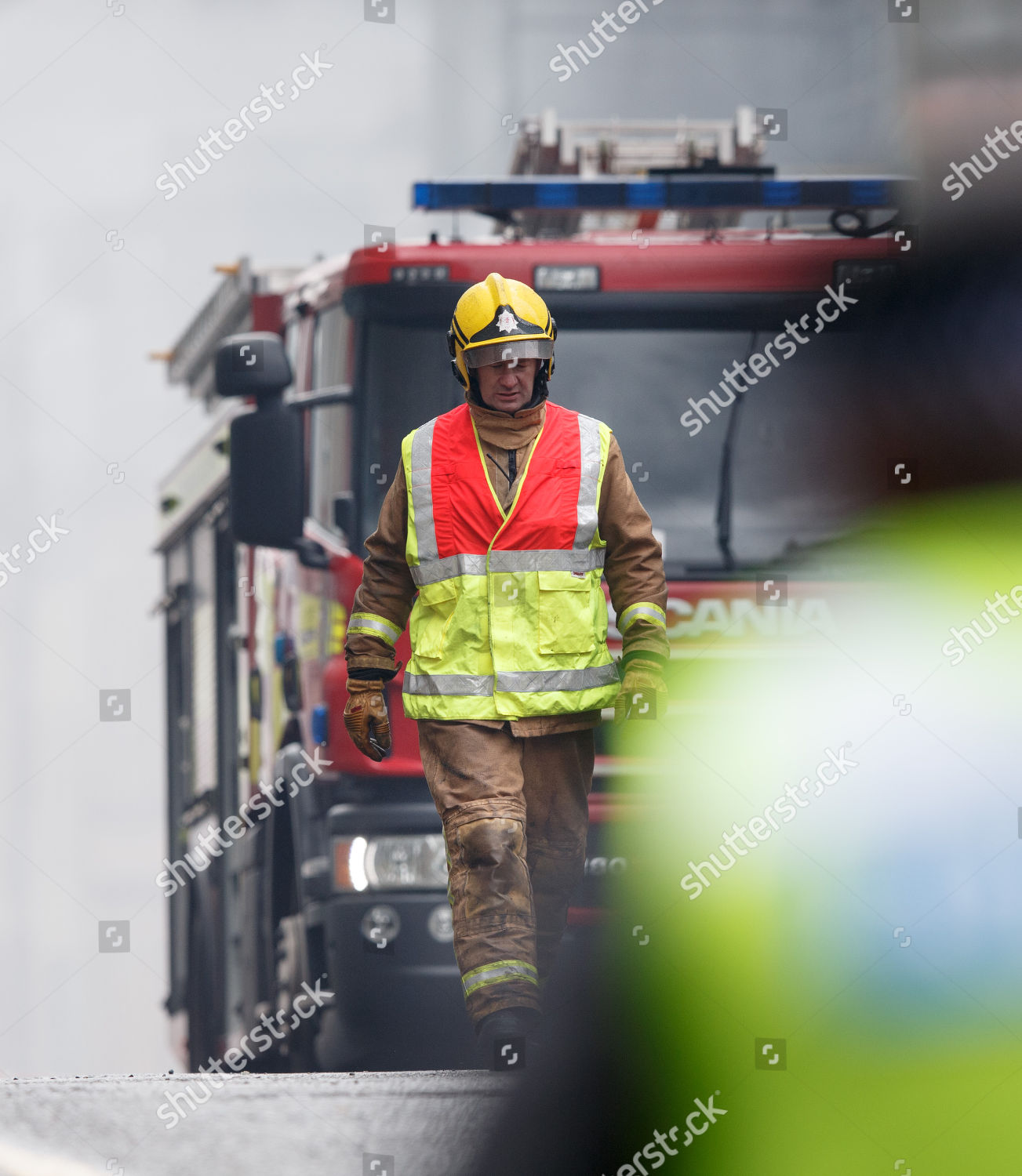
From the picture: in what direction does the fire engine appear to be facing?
toward the camera

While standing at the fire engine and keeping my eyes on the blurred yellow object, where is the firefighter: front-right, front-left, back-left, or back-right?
front-right

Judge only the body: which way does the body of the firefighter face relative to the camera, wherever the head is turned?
toward the camera

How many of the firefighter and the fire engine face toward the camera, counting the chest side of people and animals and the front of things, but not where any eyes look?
2

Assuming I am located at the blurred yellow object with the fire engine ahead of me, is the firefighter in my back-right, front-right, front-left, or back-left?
front-left

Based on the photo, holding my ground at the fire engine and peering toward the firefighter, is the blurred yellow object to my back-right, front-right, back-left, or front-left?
front-left

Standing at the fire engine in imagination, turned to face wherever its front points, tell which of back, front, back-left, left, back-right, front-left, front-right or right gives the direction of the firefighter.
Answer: front

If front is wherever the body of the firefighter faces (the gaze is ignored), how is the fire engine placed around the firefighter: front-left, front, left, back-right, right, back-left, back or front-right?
back

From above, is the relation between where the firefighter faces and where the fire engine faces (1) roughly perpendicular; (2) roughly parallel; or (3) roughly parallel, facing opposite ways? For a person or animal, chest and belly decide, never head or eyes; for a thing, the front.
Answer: roughly parallel
